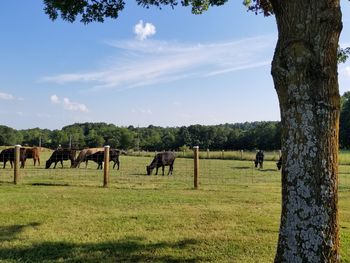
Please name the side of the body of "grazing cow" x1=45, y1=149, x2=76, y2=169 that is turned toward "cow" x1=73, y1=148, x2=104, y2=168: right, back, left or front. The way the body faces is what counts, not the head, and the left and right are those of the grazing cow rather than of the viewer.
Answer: back

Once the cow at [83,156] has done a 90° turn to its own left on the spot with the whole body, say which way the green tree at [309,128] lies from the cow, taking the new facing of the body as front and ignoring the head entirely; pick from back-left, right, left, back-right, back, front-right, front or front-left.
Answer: front

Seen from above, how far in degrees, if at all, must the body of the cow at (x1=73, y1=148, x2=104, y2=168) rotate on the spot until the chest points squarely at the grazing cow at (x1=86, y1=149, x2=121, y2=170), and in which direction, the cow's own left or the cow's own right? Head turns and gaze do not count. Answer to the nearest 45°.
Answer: approximately 135° to the cow's own left

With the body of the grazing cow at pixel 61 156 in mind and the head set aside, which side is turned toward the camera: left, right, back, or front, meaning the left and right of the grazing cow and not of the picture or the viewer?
left

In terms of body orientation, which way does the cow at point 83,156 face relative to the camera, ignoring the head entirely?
to the viewer's left
